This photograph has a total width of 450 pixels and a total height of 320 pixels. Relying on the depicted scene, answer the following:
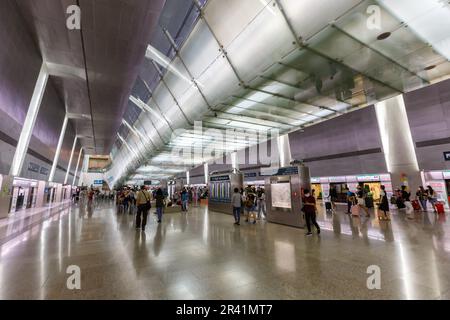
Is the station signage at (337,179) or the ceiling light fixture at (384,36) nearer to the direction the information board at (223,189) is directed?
the ceiling light fixture

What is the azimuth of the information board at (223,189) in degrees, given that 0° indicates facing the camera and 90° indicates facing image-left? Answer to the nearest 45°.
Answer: approximately 45°

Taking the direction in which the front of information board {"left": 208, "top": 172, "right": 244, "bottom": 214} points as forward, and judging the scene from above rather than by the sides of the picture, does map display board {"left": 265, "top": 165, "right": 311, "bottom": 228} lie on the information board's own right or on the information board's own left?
on the information board's own left

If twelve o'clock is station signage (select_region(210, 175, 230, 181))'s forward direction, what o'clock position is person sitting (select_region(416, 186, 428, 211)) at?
The person sitting is roughly at 8 o'clock from the station signage.

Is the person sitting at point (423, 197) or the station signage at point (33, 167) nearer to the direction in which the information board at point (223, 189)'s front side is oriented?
the station signage

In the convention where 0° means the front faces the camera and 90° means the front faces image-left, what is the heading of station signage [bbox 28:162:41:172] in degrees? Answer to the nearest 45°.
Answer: approximately 315°

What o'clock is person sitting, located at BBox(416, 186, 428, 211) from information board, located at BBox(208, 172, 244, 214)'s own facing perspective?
The person sitting is roughly at 8 o'clock from the information board.
